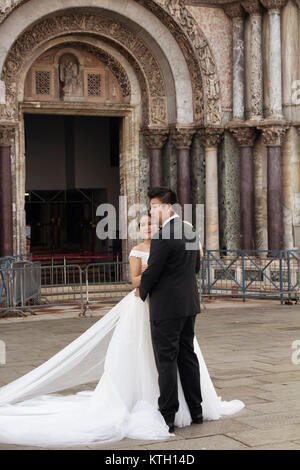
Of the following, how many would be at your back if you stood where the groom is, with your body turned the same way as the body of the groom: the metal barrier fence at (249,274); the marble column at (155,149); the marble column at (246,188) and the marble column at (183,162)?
0

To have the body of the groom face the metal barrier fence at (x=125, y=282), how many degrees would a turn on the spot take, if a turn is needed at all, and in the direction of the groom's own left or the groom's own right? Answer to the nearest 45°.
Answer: approximately 45° to the groom's own right

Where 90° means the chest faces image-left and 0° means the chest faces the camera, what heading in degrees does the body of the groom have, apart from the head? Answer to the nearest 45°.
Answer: approximately 135°

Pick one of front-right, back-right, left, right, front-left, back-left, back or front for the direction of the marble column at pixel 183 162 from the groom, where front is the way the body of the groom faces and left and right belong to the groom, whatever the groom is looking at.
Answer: front-right

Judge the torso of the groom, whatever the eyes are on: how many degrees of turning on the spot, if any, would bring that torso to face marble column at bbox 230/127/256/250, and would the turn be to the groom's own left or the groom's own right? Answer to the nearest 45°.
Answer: approximately 45° to the groom's own right

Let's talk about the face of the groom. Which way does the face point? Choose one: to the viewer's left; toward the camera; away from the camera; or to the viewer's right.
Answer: to the viewer's left

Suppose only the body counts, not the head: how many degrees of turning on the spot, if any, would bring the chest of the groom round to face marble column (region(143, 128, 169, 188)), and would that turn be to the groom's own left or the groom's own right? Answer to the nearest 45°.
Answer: approximately 45° to the groom's own right

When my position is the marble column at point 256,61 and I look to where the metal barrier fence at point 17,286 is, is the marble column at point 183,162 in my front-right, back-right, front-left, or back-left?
front-right

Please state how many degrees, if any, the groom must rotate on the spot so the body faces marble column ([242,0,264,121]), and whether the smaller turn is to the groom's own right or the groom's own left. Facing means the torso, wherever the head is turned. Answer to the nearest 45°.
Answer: approximately 45° to the groom's own right

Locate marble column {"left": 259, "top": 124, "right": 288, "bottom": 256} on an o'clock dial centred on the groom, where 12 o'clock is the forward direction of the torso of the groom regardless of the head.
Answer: The marble column is roughly at 2 o'clock from the groom.

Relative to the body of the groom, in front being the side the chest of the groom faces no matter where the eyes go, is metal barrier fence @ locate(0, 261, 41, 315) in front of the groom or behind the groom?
in front

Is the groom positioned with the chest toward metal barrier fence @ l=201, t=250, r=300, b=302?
no
